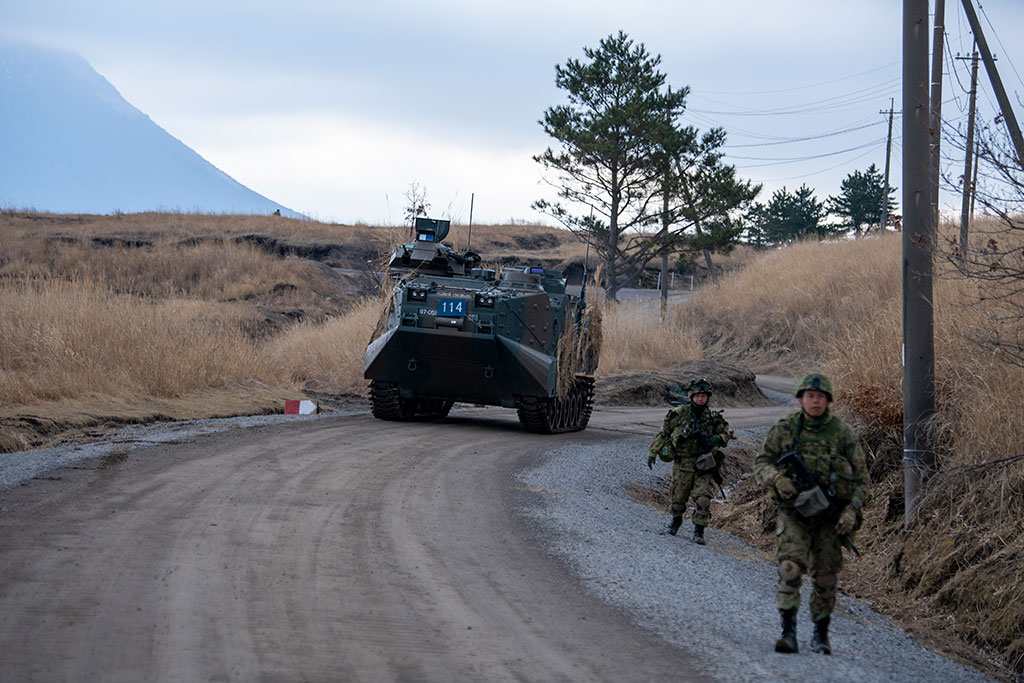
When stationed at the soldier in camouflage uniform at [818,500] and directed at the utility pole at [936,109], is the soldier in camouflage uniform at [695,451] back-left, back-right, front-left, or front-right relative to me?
front-left

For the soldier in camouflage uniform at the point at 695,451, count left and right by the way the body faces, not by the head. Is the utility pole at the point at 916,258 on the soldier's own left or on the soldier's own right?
on the soldier's own left

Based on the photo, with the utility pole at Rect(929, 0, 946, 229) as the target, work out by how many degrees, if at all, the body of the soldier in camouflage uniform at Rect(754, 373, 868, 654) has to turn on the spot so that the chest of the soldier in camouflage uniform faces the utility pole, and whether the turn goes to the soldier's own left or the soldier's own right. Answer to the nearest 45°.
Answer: approximately 180°

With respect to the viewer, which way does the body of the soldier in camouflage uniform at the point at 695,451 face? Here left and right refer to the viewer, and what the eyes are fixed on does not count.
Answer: facing the viewer

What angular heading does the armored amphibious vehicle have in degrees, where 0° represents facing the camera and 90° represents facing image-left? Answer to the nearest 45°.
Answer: approximately 45°

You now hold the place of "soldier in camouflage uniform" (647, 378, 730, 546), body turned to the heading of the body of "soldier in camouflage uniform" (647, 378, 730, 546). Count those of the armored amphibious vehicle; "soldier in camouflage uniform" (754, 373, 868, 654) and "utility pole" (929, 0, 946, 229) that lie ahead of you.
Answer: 1

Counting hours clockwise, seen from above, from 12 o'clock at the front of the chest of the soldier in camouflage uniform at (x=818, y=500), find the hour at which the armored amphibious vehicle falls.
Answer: The armored amphibious vehicle is roughly at 5 o'clock from the soldier in camouflage uniform.

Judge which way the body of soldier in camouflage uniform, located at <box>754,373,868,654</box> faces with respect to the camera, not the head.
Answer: toward the camera

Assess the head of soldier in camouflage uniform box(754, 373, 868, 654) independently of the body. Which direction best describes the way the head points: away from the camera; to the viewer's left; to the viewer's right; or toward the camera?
toward the camera

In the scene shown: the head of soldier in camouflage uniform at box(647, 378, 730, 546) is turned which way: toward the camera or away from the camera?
toward the camera

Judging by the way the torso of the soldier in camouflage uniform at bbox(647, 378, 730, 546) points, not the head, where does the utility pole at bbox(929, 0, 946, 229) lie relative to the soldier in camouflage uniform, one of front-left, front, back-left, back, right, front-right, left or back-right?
back-left

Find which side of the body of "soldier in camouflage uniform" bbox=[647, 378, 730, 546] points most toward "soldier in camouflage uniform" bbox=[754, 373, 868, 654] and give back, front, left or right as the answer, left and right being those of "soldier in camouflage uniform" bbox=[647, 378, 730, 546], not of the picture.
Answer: front

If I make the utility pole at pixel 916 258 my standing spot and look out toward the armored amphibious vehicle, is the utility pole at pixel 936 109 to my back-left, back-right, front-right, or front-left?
front-right
